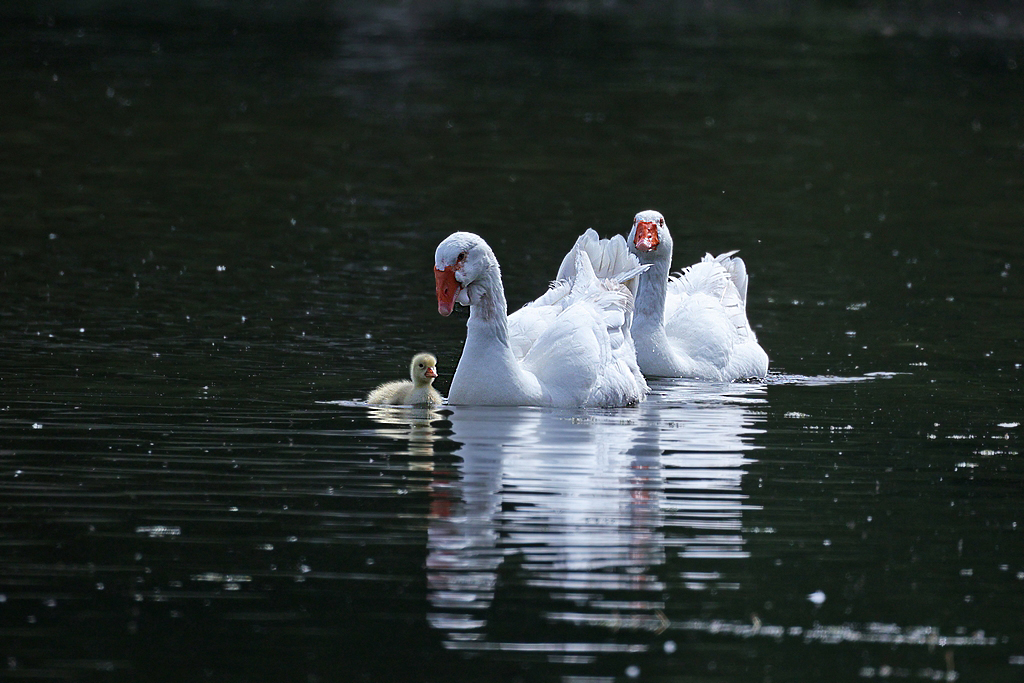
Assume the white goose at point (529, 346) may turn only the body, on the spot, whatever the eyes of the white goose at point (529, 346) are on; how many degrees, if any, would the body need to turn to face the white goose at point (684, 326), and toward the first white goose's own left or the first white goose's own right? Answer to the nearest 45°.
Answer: approximately 180°

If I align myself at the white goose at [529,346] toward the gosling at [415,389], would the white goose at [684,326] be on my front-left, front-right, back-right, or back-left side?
back-right

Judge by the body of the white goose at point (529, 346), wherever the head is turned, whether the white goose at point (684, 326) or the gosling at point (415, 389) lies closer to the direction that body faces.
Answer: the gosling

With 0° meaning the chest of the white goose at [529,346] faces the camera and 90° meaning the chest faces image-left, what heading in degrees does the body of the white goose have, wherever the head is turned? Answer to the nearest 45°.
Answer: approximately 45°

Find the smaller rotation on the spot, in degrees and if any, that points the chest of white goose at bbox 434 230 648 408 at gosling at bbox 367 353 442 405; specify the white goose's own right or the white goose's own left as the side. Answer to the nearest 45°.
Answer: approximately 45° to the white goose's own right

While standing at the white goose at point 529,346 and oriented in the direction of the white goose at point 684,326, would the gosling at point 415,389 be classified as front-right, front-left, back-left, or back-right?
back-left

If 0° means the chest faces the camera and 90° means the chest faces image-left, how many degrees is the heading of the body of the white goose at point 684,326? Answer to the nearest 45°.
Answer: approximately 45°
